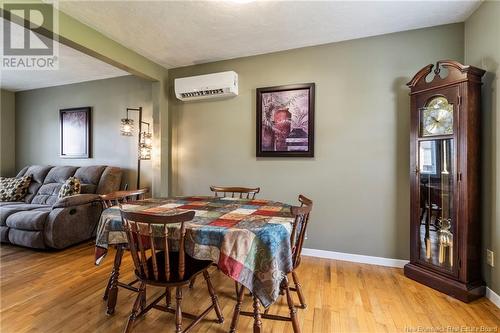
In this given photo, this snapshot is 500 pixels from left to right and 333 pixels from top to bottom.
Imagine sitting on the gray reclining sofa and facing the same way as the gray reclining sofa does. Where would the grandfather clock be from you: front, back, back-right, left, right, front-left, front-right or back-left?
left

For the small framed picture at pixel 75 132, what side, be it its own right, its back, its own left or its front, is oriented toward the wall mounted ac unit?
left

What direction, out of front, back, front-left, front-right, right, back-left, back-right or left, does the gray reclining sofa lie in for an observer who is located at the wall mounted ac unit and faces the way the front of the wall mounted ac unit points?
front-right

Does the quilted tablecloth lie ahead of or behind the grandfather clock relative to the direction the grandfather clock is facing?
ahead

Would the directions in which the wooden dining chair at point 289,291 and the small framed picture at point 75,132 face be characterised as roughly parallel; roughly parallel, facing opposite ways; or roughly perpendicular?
roughly perpendicular

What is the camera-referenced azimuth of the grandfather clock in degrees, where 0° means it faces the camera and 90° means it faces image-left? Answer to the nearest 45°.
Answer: approximately 45°

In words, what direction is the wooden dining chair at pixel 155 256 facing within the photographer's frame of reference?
facing away from the viewer and to the right of the viewer

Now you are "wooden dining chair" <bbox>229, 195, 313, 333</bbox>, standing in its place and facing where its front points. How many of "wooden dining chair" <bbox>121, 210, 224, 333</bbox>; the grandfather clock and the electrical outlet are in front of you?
1

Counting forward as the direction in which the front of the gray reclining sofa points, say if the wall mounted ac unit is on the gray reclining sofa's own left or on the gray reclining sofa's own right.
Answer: on the gray reclining sofa's own left

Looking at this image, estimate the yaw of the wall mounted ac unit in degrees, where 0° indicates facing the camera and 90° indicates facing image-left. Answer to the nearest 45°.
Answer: approximately 45°

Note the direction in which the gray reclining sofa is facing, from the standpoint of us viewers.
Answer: facing the viewer and to the left of the viewer

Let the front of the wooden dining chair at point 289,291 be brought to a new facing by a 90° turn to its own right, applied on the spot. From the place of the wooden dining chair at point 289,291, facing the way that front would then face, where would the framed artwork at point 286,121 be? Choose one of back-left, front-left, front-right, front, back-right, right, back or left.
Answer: front

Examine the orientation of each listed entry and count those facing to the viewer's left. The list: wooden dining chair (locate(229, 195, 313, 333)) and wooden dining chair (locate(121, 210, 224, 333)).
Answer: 1

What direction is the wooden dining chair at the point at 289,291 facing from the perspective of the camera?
to the viewer's left

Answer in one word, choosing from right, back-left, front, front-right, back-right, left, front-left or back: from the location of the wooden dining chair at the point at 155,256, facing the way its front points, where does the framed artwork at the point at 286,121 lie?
front

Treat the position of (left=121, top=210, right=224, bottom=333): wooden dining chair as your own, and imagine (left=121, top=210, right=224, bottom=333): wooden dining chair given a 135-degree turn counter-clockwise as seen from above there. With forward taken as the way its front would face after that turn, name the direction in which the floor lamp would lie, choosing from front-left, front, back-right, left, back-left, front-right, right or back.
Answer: right
